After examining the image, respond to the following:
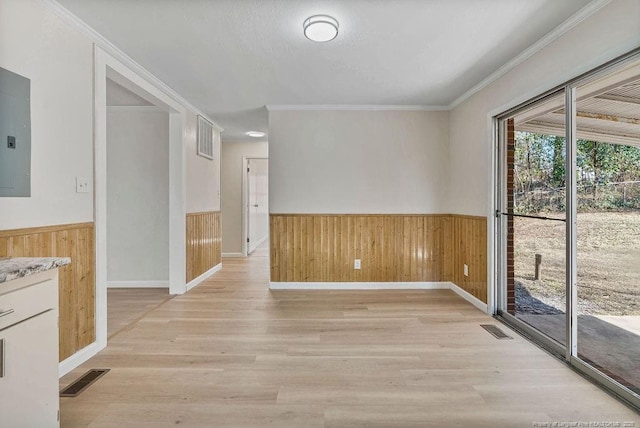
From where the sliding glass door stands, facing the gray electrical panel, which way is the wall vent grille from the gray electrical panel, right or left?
right

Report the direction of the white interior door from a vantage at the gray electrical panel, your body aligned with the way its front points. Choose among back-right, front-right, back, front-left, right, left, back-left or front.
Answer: left

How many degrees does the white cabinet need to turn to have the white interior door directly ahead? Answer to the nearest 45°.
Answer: approximately 90° to its left

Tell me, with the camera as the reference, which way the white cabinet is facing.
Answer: facing the viewer and to the right of the viewer

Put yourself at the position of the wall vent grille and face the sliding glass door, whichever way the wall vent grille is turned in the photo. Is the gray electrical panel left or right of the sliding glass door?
right

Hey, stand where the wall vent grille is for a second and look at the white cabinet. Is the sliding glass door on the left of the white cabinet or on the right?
left

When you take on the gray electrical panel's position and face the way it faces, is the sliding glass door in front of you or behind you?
in front

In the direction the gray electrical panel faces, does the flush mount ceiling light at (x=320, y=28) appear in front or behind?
in front

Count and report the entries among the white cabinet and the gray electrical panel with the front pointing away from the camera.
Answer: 0

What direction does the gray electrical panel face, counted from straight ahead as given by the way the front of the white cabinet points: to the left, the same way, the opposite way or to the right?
the same way

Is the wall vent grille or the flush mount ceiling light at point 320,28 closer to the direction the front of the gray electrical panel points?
the flush mount ceiling light
